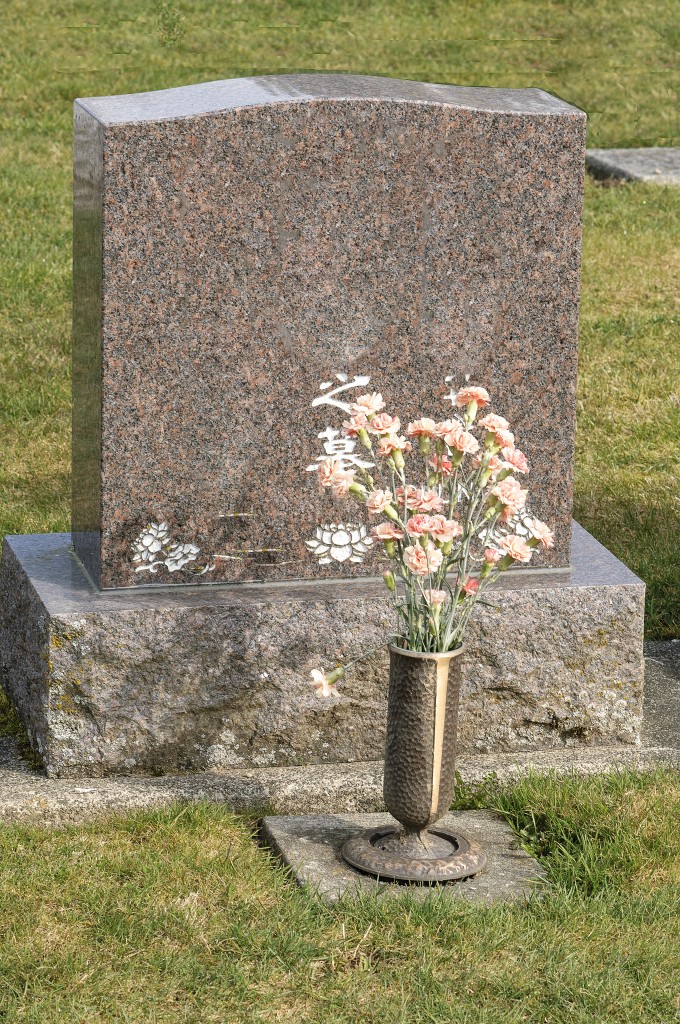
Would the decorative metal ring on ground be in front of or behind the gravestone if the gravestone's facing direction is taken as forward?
in front

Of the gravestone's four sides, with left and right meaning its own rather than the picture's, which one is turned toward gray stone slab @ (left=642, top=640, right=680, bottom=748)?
left

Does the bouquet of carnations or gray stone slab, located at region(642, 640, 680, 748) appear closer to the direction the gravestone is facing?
the bouquet of carnations

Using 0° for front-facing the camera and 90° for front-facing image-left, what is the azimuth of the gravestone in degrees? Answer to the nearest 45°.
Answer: approximately 0°

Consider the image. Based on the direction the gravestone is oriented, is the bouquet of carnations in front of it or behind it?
in front

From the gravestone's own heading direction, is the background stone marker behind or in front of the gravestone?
behind

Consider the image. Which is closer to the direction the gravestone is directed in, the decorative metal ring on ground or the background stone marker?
the decorative metal ring on ground
